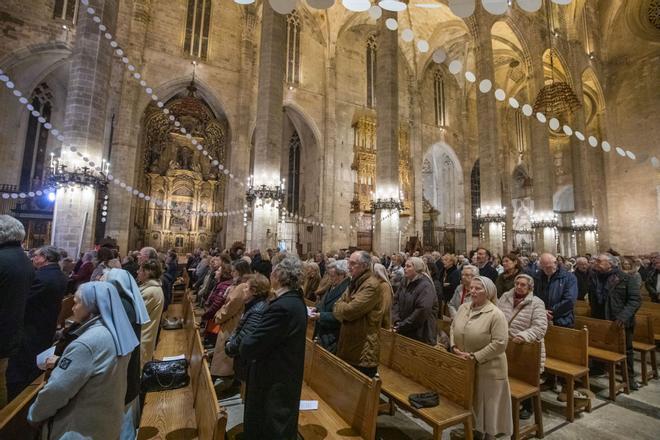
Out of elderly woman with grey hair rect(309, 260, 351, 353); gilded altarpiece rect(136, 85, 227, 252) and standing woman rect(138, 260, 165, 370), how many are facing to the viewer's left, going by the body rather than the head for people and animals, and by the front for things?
2

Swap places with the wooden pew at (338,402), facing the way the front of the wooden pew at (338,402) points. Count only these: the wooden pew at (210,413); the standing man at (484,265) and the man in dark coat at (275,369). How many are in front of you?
2

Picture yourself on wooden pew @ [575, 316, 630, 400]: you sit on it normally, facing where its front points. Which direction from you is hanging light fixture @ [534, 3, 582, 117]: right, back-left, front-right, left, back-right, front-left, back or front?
back-right

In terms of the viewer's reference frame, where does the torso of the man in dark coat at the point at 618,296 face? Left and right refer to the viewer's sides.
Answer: facing the viewer and to the left of the viewer

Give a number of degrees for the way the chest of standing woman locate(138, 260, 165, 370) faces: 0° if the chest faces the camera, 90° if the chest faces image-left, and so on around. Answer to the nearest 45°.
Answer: approximately 90°

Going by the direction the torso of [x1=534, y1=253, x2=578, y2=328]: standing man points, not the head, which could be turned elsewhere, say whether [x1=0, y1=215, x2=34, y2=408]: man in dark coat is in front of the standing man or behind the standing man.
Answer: in front

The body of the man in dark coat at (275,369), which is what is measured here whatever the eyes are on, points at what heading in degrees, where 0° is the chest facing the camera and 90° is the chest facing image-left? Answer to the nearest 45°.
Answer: approximately 135°

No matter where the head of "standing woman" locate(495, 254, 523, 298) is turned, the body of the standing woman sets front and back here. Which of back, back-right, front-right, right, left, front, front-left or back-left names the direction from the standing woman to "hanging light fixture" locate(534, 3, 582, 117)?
back-right

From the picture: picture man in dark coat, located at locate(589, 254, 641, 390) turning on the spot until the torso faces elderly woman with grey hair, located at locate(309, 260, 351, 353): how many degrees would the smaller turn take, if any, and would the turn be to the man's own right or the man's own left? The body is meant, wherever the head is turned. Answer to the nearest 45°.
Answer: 0° — they already face them

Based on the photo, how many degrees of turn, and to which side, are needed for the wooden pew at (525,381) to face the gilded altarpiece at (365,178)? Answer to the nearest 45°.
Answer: approximately 90° to its right

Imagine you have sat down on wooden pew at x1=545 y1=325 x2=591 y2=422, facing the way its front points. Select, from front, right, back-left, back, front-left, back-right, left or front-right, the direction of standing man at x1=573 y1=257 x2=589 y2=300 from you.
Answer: back-right

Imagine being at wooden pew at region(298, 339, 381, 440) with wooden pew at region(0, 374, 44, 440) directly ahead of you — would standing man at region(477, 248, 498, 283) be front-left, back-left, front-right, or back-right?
back-right
